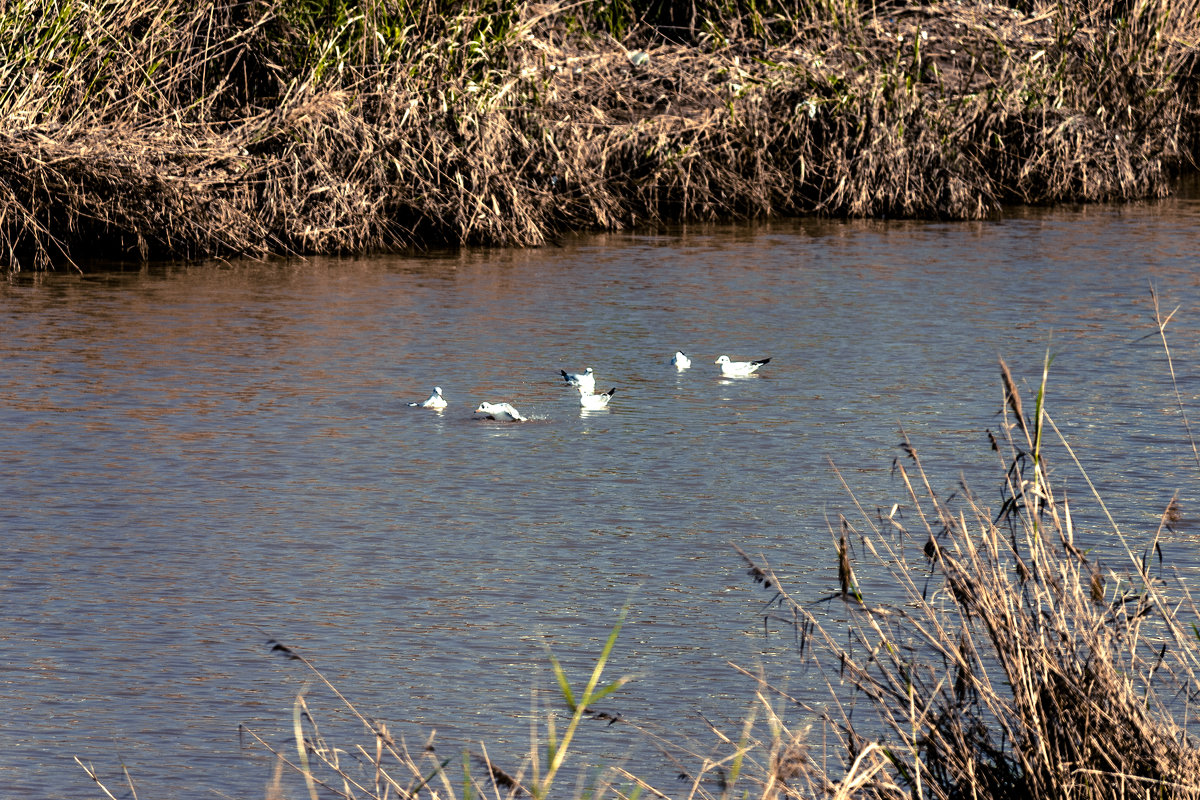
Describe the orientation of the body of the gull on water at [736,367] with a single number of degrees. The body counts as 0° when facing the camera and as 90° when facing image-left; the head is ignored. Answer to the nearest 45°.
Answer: approximately 90°

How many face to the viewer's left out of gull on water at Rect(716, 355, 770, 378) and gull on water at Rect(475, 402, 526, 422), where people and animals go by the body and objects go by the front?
2

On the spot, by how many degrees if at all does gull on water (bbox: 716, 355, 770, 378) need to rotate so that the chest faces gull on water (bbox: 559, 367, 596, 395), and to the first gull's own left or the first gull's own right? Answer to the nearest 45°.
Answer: approximately 45° to the first gull's own left

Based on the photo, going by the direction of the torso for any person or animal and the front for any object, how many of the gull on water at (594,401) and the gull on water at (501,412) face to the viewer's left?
2

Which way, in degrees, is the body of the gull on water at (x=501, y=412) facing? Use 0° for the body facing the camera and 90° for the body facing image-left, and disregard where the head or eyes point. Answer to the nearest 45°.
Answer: approximately 90°

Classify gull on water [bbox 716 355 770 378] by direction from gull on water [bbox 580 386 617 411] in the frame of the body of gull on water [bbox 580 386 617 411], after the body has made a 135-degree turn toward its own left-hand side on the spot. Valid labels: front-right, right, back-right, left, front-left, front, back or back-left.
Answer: left

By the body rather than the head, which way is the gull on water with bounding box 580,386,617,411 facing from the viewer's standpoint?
to the viewer's left
